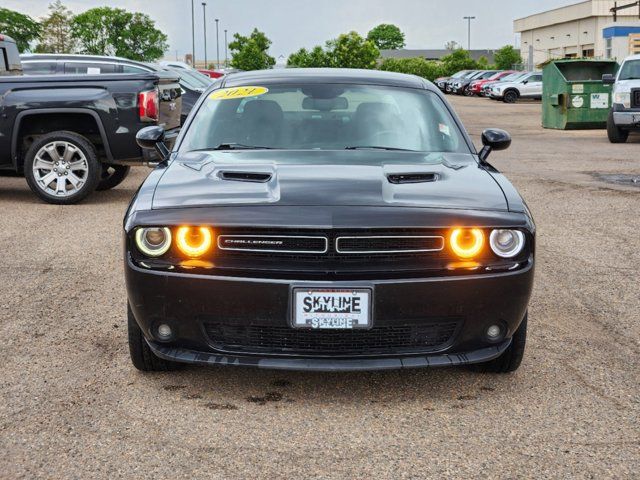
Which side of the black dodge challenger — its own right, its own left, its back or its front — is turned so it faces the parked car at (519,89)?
back

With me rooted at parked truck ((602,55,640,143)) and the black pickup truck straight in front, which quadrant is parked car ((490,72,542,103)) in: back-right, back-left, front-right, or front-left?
back-right

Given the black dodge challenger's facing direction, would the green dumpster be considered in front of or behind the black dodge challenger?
behind

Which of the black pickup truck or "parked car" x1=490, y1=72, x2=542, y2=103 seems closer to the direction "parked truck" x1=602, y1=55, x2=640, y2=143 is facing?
the black pickup truck

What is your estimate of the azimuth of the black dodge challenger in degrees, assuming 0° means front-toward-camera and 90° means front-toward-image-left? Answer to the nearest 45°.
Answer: approximately 0°

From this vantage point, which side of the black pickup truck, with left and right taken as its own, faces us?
left

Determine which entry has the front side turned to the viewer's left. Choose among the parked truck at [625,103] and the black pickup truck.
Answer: the black pickup truck

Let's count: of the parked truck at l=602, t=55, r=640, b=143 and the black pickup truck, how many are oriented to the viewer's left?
1

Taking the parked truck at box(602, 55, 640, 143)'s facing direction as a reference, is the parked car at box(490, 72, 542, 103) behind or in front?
behind

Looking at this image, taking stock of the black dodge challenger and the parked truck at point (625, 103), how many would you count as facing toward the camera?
2

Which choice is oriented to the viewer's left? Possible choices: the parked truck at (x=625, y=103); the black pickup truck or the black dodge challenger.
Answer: the black pickup truck

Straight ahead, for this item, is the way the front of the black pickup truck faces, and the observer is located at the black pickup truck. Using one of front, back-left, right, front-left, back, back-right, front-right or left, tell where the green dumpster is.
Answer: back-right
